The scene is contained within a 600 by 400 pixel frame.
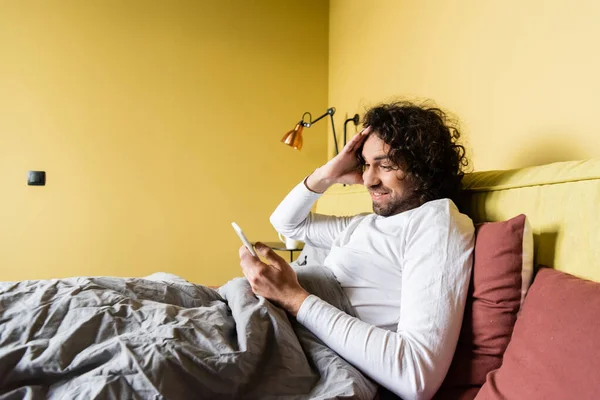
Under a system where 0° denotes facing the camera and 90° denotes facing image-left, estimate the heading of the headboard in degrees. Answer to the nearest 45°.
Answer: approximately 45°

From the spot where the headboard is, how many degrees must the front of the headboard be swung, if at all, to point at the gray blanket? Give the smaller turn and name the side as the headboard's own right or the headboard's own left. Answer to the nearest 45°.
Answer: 0° — it already faces it

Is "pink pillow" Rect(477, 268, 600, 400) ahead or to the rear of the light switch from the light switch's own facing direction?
ahead

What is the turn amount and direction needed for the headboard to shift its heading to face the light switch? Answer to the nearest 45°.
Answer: approximately 45° to its right

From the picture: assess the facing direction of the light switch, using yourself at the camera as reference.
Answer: facing the viewer

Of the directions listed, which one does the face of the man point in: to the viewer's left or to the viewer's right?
to the viewer's left

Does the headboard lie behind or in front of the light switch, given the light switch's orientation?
in front

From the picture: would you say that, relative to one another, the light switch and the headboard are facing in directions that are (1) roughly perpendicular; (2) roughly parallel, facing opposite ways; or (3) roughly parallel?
roughly perpendicular

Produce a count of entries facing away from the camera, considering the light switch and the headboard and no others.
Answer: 0

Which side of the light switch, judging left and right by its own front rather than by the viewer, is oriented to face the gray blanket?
front
